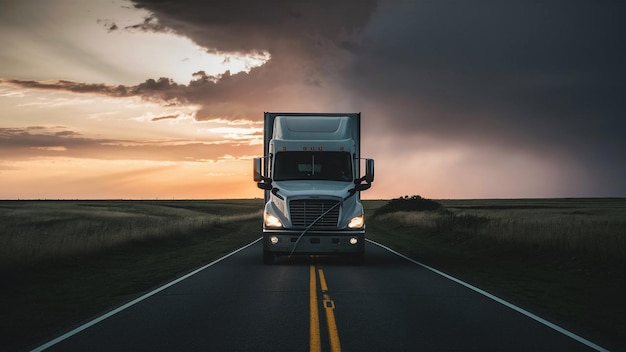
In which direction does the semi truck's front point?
toward the camera
